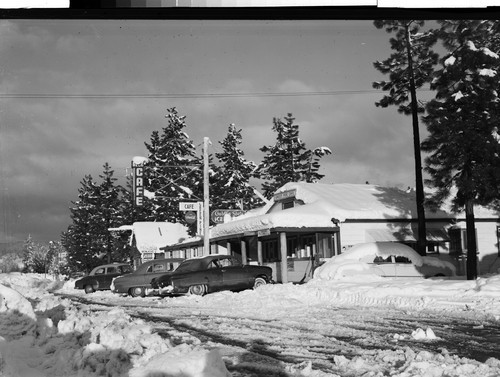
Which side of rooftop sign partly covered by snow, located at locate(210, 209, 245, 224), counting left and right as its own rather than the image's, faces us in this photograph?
front

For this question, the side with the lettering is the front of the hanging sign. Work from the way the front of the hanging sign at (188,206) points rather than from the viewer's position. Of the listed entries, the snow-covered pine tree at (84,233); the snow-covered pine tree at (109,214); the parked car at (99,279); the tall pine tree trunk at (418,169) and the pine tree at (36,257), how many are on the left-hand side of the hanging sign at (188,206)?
1

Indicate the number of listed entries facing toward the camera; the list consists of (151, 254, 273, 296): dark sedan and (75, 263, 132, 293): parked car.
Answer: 0

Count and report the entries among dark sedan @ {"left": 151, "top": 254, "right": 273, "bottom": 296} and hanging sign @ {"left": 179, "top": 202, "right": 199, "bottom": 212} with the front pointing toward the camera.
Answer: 1

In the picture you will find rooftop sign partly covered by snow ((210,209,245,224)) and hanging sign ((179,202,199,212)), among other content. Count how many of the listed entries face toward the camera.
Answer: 2

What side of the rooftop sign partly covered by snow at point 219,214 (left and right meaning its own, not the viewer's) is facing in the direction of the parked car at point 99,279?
right
